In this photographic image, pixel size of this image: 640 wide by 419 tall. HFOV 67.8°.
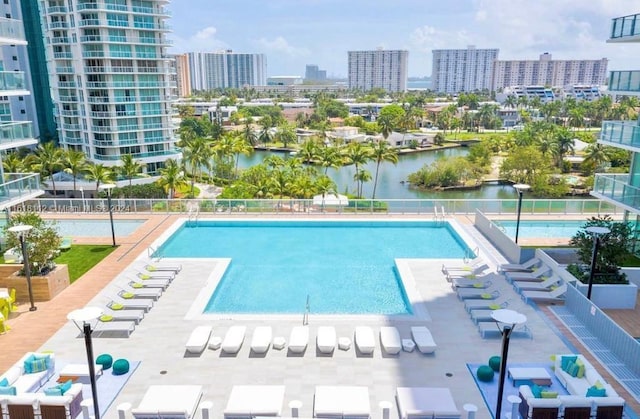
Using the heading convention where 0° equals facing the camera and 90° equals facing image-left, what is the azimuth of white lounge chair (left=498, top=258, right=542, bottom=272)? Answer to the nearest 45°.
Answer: approximately 90°

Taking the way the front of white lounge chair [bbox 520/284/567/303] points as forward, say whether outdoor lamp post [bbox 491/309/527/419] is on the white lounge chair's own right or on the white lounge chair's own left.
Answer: on the white lounge chair's own left

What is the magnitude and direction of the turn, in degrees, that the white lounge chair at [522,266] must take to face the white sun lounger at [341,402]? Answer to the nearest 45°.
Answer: approximately 90° to its left

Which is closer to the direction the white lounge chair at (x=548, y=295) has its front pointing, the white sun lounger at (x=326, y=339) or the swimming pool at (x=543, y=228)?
the white sun lounger

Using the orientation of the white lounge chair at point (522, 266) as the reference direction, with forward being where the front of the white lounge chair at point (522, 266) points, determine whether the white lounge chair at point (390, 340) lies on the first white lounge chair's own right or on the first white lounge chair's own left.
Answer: on the first white lounge chair's own left

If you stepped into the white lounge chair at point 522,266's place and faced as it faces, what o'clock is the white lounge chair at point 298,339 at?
the white lounge chair at point 298,339 is roughly at 10 o'clock from the white lounge chair at point 522,266.

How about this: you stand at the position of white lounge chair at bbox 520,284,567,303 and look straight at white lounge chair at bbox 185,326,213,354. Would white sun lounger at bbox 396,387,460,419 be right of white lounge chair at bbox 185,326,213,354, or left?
left

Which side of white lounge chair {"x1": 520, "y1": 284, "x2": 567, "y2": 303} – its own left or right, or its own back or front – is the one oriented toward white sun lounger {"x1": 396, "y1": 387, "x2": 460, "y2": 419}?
left

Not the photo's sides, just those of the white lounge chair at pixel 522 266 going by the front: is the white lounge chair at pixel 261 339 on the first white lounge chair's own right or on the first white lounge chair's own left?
on the first white lounge chair's own left

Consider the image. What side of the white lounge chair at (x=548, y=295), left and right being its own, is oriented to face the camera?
left

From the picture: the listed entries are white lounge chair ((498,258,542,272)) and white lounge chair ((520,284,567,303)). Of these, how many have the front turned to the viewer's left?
2
